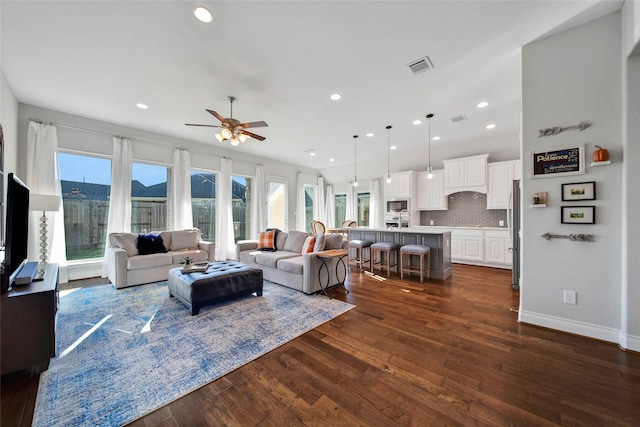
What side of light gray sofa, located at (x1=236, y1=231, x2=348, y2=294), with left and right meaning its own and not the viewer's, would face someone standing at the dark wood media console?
front

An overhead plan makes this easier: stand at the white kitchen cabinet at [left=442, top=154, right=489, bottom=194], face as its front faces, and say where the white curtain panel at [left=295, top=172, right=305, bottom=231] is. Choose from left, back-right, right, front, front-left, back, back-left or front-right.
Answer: front-right

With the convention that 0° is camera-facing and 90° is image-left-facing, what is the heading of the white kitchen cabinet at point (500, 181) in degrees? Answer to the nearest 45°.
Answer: approximately 45°

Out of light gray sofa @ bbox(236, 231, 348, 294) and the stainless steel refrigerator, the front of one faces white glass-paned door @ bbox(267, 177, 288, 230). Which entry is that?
the stainless steel refrigerator

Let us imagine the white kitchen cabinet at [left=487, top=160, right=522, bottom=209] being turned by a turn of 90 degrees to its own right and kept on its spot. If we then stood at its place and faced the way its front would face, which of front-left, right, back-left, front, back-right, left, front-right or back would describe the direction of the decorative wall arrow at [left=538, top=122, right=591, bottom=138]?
back-left

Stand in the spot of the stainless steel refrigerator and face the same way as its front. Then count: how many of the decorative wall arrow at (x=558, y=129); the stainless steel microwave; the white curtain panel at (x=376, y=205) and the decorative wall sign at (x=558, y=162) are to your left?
2

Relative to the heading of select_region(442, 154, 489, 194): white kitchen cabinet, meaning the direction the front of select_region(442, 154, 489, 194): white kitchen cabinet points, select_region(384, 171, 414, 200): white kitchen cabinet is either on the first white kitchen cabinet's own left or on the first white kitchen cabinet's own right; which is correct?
on the first white kitchen cabinet's own right

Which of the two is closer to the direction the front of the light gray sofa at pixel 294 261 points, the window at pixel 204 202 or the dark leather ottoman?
the dark leather ottoman

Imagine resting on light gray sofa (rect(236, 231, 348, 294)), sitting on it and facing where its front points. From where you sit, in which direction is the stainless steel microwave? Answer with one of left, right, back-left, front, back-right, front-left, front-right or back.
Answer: back

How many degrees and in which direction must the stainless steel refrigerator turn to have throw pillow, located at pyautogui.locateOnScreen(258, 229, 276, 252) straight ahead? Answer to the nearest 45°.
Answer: approximately 45° to its left

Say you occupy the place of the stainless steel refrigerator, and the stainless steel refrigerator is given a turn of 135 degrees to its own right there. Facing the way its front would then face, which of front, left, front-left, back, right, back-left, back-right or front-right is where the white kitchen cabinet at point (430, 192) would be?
left

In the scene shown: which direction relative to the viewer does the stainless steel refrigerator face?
to the viewer's left

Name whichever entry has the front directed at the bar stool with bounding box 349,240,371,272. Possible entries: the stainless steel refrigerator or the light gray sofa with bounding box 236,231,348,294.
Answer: the stainless steel refrigerator

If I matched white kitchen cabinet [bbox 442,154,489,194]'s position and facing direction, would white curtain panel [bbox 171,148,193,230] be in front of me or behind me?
in front

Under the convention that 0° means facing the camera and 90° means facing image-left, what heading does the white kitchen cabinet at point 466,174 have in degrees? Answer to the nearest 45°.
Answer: approximately 45°

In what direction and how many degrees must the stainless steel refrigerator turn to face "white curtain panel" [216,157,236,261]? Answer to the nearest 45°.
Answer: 0° — it already faces it
